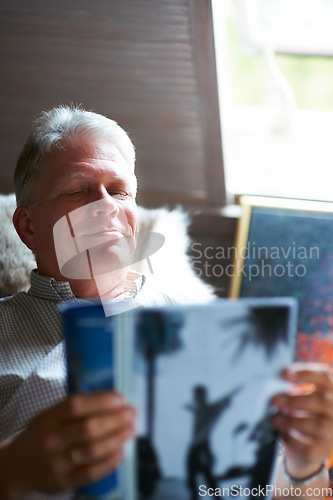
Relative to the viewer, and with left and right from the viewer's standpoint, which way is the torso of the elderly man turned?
facing the viewer and to the right of the viewer

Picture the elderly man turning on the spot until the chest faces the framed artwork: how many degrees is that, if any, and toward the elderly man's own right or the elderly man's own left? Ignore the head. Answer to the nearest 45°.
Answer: approximately 90° to the elderly man's own left

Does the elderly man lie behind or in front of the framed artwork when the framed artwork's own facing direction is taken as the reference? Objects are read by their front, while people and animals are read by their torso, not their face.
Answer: in front

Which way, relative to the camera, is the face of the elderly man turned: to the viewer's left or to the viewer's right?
to the viewer's right

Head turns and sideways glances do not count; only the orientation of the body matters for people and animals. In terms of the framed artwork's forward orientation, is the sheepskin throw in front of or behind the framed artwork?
in front

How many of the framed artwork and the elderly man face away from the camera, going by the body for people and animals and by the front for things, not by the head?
0

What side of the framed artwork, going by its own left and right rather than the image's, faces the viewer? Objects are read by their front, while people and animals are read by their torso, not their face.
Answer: front
